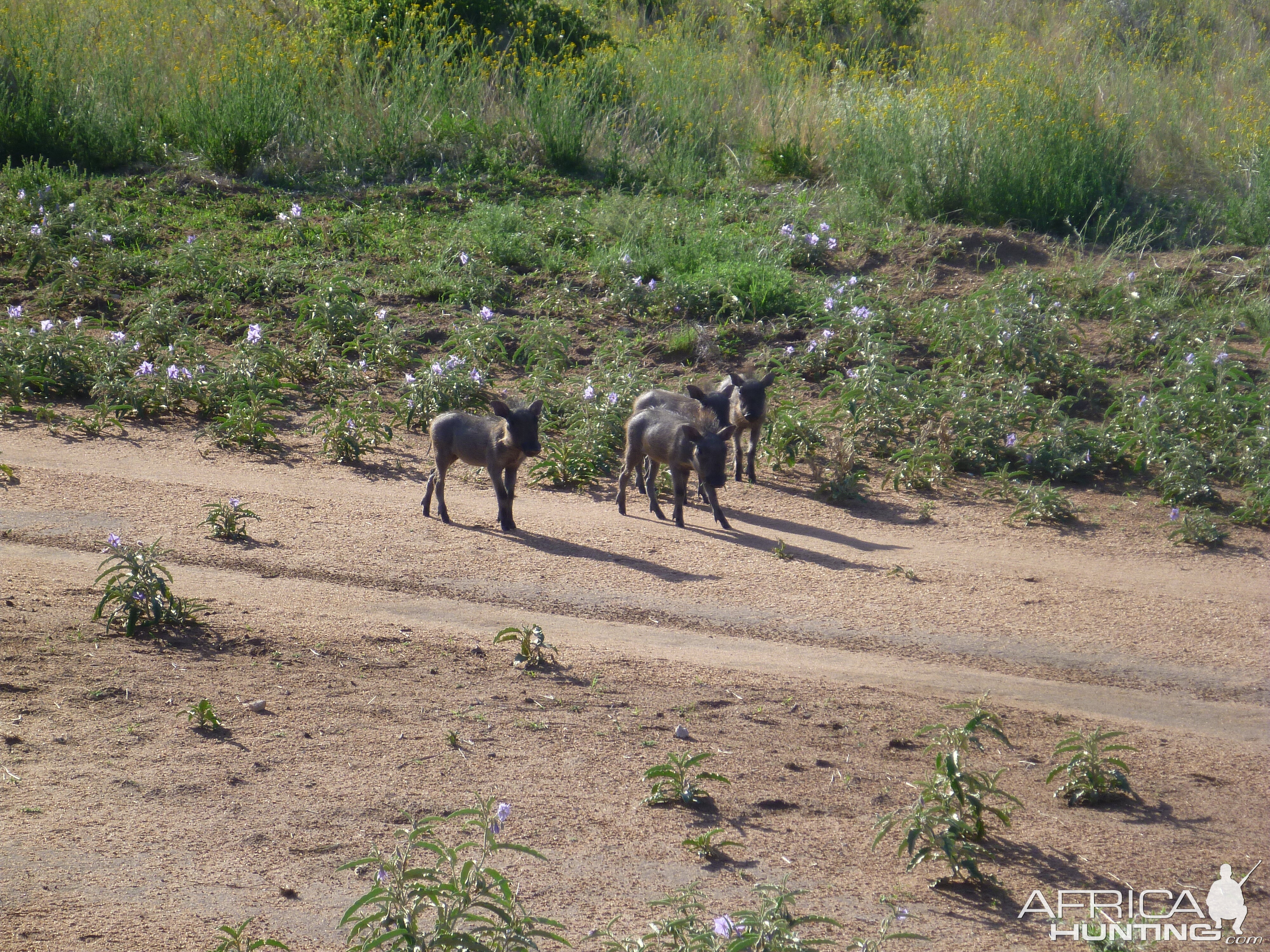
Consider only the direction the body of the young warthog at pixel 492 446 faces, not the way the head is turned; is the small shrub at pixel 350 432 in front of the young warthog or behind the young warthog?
behind

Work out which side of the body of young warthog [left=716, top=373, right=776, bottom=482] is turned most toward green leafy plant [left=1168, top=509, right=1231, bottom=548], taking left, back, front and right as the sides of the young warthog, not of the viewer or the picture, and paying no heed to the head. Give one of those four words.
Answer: left

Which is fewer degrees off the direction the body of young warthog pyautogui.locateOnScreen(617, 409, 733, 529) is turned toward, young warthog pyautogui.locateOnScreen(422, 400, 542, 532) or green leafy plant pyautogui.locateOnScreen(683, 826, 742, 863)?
the green leafy plant

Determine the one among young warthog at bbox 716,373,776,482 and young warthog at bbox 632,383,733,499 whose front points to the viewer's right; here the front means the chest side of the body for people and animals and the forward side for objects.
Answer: young warthog at bbox 632,383,733,499

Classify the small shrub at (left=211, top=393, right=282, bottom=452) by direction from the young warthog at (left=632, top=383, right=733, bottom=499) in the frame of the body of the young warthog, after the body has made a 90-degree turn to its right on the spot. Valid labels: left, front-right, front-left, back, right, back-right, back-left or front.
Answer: right

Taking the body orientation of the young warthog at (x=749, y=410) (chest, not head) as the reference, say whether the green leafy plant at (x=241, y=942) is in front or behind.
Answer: in front

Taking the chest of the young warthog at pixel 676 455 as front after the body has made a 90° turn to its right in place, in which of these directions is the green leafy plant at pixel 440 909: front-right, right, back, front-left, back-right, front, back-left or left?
front-left

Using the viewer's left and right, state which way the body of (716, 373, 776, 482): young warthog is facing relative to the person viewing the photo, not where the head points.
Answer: facing the viewer

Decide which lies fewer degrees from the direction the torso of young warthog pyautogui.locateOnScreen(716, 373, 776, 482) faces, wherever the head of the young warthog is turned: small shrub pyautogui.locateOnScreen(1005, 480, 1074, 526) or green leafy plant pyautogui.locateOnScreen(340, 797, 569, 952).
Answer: the green leafy plant

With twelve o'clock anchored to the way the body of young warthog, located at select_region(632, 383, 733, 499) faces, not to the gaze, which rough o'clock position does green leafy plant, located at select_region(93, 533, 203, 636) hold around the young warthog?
The green leafy plant is roughly at 4 o'clock from the young warthog.

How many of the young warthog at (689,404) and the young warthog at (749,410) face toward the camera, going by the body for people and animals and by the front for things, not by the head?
1

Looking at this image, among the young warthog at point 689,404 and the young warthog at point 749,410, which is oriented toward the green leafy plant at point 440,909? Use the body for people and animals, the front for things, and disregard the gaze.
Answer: the young warthog at point 749,410

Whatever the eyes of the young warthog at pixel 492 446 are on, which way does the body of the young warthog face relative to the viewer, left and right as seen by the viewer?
facing the viewer and to the right of the viewer

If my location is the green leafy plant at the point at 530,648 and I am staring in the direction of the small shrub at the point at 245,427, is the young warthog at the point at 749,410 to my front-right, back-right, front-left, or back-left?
front-right
